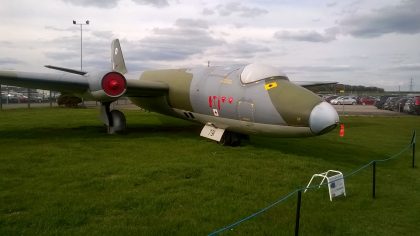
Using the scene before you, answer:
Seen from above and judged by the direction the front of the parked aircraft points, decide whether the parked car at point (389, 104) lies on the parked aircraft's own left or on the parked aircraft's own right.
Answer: on the parked aircraft's own left

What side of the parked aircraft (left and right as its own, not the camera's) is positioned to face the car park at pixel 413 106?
left

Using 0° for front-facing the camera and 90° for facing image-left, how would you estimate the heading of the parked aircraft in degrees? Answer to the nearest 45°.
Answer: approximately 315°

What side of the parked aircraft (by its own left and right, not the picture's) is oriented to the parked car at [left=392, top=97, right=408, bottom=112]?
left
